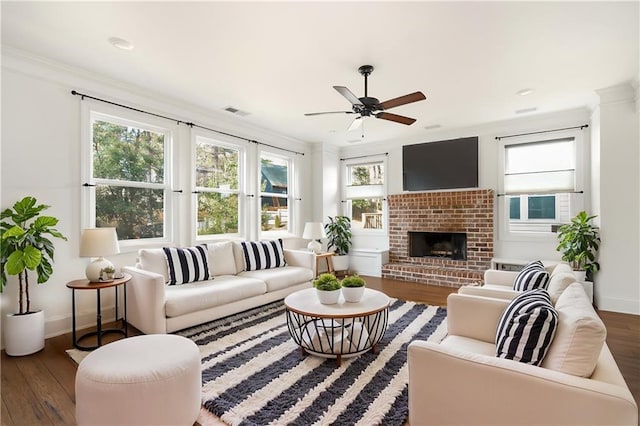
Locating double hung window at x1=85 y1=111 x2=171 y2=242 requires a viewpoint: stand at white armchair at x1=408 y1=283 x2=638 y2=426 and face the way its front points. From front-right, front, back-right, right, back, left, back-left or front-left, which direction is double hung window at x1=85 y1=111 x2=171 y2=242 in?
front

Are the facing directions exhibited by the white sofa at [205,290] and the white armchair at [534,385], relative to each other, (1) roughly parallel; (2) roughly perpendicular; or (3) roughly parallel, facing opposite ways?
roughly parallel, facing opposite ways

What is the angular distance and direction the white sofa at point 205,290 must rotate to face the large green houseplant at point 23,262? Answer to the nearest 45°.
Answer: approximately 135° to its right

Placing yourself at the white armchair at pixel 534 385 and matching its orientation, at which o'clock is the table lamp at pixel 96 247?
The table lamp is roughly at 12 o'clock from the white armchair.

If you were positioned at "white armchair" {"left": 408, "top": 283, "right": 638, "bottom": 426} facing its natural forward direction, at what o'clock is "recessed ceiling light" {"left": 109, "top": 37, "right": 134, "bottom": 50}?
The recessed ceiling light is roughly at 12 o'clock from the white armchair.

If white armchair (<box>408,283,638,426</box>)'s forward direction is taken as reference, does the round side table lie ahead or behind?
ahead

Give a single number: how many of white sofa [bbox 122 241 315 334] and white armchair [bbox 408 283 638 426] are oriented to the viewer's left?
1

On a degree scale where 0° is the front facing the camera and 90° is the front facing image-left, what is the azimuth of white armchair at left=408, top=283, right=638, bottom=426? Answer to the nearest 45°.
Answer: approximately 90°

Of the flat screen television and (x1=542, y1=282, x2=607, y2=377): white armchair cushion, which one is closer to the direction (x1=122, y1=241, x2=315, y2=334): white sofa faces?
the white armchair cushion

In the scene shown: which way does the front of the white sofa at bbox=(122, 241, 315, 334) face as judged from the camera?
facing the viewer and to the right of the viewer

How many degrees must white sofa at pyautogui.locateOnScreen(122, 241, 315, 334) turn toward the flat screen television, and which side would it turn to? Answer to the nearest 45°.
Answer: approximately 45° to its left

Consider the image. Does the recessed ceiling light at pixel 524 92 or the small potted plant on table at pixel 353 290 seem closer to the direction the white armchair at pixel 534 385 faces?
the small potted plant on table

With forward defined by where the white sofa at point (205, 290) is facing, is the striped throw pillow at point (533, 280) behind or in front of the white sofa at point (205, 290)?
in front

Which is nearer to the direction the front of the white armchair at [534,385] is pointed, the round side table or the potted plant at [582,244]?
the round side table

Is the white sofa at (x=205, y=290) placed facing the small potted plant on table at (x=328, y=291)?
yes

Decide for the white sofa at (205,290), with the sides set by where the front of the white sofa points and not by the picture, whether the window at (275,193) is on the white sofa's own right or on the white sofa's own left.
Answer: on the white sofa's own left

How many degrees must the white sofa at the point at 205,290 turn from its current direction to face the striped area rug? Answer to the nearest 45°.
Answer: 0° — it already faces it

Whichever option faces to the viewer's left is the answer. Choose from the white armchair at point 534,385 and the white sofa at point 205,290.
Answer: the white armchair at point 534,385
